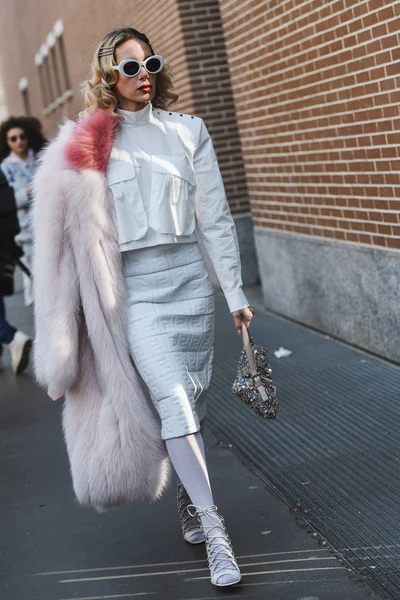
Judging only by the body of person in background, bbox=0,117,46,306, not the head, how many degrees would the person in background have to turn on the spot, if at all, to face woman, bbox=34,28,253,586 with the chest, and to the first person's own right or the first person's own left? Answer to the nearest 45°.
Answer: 0° — they already face them

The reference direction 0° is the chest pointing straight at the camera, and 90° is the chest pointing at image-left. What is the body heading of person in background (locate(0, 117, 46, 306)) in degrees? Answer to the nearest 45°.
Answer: approximately 0°

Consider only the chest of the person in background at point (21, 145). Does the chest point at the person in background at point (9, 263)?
yes
